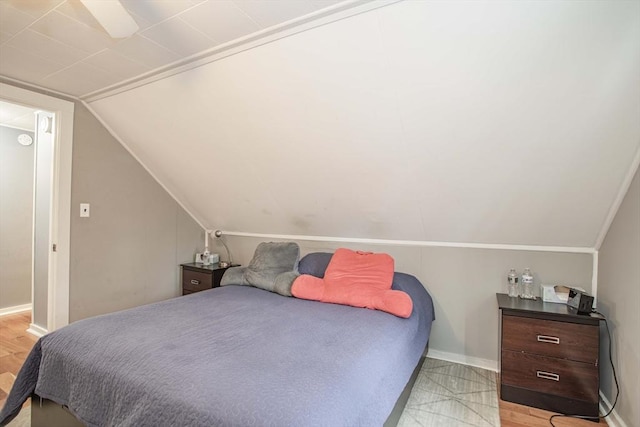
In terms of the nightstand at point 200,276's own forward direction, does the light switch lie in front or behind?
in front

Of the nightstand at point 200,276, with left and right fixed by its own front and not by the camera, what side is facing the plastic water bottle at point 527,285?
left

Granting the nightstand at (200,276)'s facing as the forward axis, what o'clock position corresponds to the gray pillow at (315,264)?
The gray pillow is roughly at 9 o'clock from the nightstand.

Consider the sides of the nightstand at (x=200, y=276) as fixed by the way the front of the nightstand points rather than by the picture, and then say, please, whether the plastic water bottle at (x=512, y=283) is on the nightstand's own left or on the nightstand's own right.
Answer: on the nightstand's own left

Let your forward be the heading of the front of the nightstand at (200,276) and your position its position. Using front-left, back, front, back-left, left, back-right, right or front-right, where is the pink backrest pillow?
left

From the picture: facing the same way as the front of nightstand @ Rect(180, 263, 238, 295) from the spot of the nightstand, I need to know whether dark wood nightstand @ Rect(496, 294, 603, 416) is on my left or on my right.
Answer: on my left

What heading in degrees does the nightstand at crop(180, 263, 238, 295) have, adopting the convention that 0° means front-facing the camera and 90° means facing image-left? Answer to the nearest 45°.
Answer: approximately 45°

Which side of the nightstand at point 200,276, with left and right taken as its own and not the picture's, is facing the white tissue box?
left

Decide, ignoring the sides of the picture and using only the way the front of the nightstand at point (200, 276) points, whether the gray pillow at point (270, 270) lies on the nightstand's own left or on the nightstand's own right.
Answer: on the nightstand's own left

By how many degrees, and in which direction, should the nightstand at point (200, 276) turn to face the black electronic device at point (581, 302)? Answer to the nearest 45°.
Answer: approximately 90° to its left

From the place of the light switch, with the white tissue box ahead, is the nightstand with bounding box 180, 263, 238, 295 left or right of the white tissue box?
left

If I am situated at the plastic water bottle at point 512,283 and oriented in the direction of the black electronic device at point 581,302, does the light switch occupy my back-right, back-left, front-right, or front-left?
back-right
